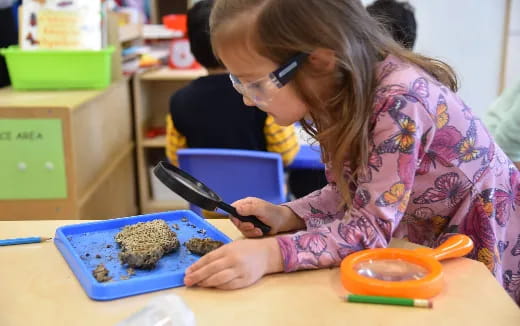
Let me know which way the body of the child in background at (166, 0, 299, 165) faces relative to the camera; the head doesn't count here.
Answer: away from the camera

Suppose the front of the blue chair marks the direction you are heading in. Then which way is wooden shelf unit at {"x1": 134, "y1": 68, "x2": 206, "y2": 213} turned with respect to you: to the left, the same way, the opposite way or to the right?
the opposite way

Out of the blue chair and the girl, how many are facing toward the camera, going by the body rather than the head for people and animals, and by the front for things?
0

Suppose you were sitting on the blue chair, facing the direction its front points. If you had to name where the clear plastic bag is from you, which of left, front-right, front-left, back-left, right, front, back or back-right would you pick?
back

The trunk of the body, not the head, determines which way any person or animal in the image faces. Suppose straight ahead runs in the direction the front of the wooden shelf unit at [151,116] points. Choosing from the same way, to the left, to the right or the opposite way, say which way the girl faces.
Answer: to the right

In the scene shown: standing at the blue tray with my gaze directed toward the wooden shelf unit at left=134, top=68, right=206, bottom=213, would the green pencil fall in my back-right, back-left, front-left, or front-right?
back-right

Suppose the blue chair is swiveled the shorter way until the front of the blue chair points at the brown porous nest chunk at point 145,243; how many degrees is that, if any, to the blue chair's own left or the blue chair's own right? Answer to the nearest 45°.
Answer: approximately 180°

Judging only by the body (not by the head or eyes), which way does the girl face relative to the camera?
to the viewer's left

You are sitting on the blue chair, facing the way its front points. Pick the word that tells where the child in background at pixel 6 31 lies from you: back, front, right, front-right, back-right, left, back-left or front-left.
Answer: front-left

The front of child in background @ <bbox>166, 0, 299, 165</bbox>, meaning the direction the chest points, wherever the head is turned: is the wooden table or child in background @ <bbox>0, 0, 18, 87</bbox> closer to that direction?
the child in background

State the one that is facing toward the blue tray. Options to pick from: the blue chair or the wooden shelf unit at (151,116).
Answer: the wooden shelf unit

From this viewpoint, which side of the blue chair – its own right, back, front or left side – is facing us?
back

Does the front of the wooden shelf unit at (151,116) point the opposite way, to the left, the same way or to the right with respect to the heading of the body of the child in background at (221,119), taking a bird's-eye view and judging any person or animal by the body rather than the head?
the opposite way
